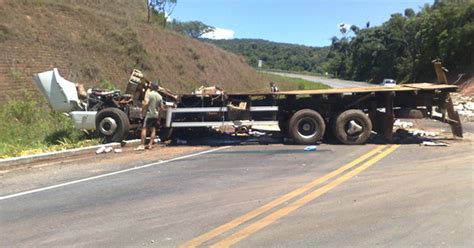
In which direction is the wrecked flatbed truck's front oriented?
to the viewer's left

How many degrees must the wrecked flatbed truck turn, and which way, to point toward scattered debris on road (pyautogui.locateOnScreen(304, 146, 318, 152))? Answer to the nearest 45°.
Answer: approximately 135° to its left

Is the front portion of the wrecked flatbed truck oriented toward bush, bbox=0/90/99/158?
yes

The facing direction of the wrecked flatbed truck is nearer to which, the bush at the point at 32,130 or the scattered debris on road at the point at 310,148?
the bush
